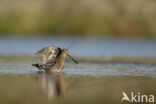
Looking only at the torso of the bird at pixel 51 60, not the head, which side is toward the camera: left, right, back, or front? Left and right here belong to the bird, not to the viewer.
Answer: right
